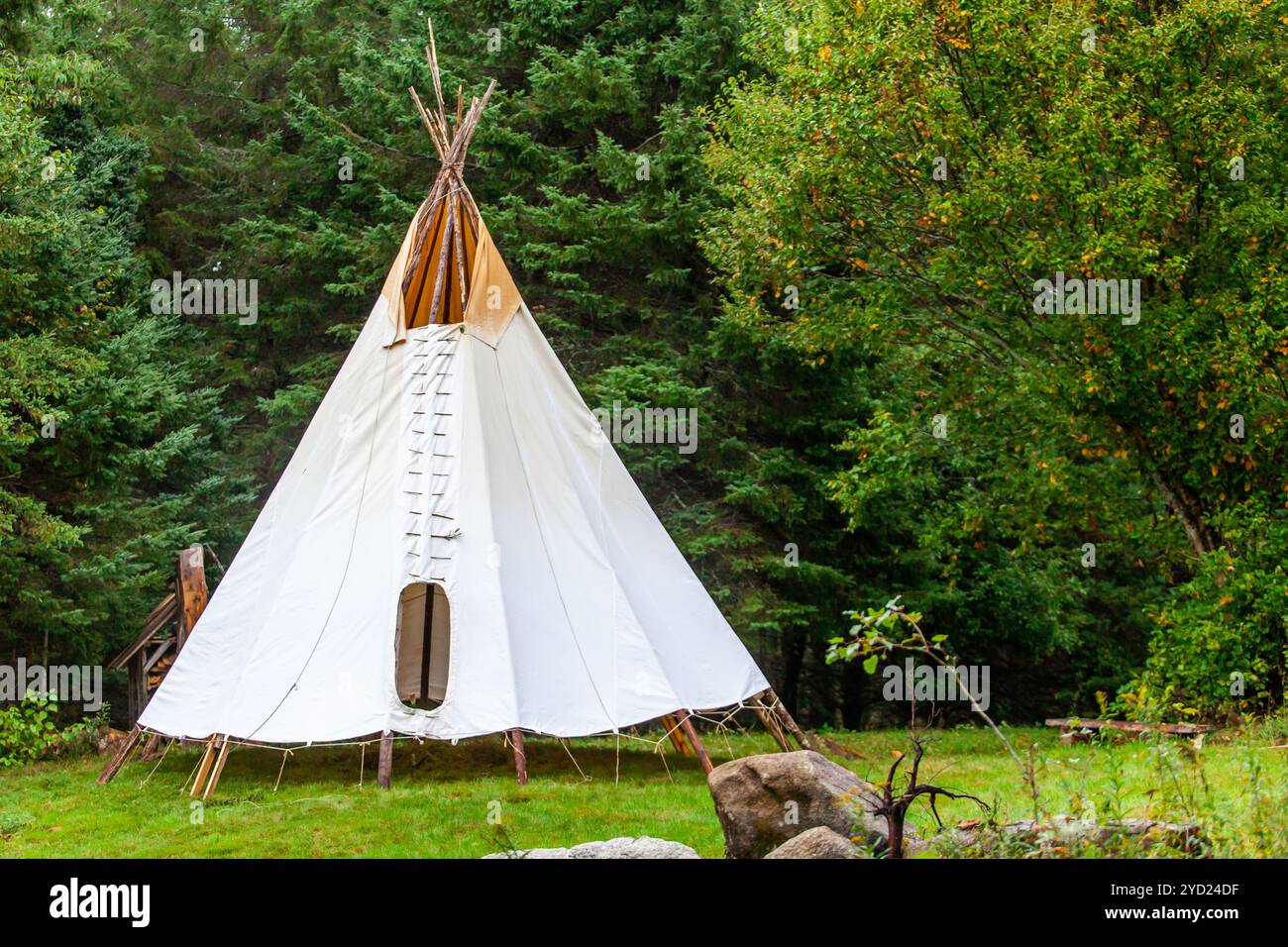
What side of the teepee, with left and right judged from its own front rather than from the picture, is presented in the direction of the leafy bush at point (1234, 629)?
left

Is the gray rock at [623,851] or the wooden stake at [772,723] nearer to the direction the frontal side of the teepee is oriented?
the gray rock

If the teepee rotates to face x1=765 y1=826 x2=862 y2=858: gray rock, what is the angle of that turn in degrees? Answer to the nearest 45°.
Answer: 0° — it already faces it

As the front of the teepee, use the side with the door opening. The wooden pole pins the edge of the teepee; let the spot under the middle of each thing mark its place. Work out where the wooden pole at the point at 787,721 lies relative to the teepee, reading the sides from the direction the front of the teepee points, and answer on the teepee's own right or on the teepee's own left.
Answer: on the teepee's own left

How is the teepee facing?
toward the camera

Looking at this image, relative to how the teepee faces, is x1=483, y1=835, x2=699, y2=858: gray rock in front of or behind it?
in front

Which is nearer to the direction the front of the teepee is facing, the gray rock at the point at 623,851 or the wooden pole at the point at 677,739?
the gray rock

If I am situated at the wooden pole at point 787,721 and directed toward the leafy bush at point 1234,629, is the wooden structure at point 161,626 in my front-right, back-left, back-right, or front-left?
back-left
